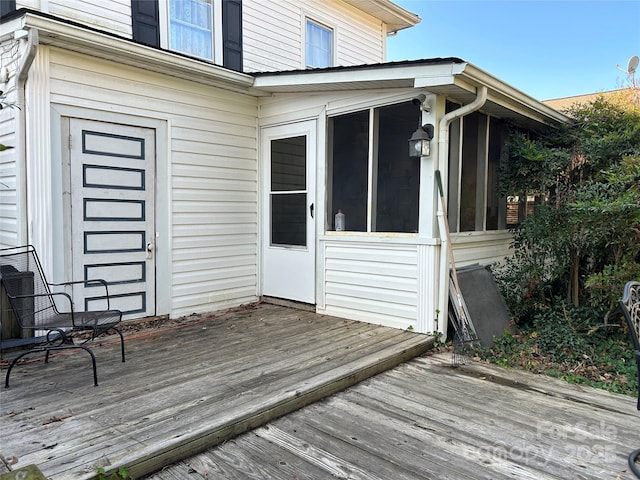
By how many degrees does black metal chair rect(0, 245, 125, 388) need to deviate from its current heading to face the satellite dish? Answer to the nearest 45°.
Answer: approximately 45° to its left

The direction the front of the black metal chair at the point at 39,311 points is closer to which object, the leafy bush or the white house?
the leafy bush

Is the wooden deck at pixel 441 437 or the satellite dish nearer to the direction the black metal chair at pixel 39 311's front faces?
the wooden deck

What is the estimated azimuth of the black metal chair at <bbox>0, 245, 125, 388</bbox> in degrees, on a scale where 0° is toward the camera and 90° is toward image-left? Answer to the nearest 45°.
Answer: approximately 315°

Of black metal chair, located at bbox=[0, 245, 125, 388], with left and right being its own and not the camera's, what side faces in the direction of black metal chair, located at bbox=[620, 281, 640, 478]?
front

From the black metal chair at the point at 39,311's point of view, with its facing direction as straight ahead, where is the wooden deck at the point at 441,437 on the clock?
The wooden deck is roughly at 12 o'clock from the black metal chair.
